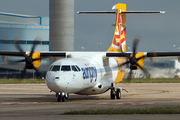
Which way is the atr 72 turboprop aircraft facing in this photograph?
toward the camera
